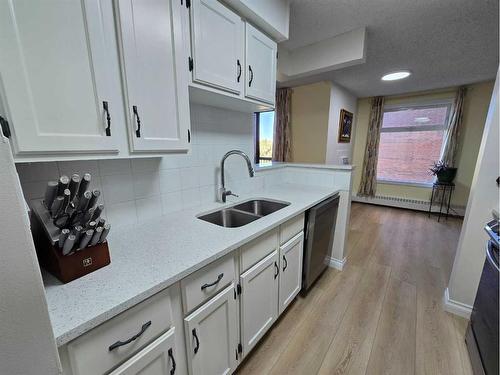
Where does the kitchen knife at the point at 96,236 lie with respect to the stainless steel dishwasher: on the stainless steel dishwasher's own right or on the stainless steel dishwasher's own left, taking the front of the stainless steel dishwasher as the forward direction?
on the stainless steel dishwasher's own right

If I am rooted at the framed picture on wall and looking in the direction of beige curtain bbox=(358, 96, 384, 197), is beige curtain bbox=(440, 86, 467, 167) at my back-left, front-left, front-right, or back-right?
front-right

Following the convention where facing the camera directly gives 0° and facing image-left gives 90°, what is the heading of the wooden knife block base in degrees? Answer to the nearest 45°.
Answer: approximately 315°

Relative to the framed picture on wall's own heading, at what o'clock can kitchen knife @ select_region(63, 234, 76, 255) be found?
The kitchen knife is roughly at 2 o'clock from the framed picture on wall.

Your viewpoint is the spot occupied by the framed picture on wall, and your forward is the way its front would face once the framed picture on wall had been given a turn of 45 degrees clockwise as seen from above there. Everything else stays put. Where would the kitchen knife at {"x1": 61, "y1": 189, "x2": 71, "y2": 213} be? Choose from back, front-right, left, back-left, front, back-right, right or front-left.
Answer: front

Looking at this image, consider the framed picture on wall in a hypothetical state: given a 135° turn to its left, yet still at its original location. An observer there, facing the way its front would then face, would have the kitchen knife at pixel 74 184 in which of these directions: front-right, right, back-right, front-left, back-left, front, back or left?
back

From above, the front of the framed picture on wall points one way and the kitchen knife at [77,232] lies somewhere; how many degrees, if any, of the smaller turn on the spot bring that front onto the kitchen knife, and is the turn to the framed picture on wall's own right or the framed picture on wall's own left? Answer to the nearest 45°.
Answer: approximately 45° to the framed picture on wall's own right

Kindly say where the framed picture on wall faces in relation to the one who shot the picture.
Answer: facing the viewer and to the right of the viewer

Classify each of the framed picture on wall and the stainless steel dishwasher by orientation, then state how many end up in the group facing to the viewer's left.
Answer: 0

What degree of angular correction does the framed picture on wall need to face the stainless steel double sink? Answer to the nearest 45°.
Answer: approximately 45° to its right

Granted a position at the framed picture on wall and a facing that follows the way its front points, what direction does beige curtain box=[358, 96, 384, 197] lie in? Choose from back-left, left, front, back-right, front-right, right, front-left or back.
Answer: left

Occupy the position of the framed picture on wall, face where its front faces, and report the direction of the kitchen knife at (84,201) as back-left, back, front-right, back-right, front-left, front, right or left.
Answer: front-right

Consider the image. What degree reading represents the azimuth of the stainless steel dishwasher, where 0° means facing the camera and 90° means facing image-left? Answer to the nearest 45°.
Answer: approximately 315°
